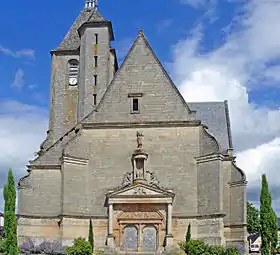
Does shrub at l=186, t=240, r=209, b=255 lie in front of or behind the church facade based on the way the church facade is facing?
in front

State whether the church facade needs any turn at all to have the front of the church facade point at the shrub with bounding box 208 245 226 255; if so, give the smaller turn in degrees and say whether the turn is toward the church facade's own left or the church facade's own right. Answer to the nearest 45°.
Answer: approximately 45° to the church facade's own left

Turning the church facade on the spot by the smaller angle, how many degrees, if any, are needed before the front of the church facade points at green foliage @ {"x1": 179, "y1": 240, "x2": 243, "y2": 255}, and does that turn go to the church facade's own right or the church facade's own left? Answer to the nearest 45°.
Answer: approximately 45° to the church facade's own left

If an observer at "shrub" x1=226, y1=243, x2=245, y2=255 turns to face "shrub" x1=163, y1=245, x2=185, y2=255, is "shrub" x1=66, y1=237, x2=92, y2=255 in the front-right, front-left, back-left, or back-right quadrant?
front-left

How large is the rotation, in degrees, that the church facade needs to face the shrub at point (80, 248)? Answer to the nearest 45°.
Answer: approximately 45° to its right

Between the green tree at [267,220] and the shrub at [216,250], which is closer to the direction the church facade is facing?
the shrub

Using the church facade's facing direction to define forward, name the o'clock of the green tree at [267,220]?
The green tree is roughly at 9 o'clock from the church facade.

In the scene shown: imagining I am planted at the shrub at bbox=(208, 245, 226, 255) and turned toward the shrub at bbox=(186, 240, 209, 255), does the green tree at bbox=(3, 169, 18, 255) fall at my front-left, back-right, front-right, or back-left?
front-left

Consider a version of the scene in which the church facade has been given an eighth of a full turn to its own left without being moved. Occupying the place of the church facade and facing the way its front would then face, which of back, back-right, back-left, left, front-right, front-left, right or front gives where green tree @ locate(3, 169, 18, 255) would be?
right

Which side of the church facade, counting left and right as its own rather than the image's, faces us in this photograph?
front

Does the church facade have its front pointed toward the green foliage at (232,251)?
no

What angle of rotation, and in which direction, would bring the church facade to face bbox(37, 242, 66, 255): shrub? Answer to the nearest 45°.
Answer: approximately 90° to its right
